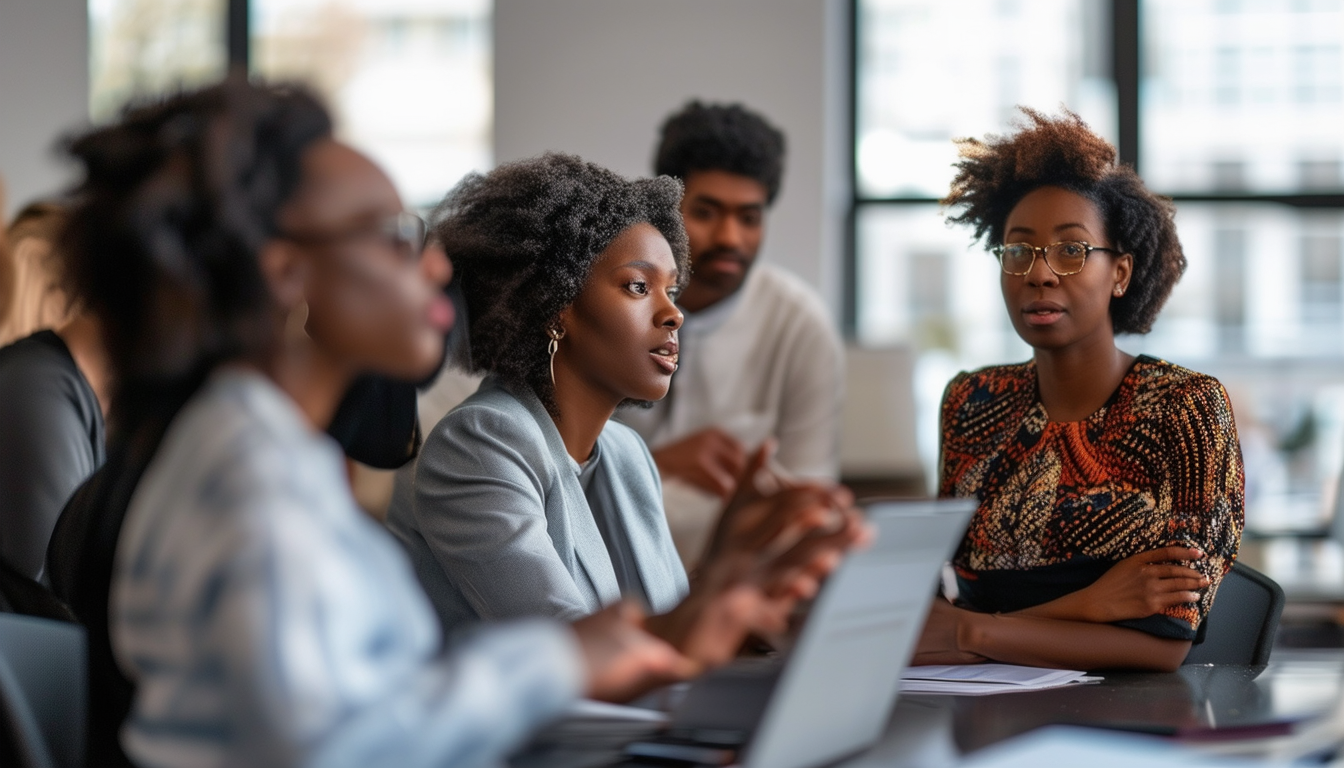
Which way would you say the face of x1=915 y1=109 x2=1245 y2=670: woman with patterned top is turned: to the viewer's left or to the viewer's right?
to the viewer's left

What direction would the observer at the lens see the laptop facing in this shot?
facing away from the viewer and to the left of the viewer

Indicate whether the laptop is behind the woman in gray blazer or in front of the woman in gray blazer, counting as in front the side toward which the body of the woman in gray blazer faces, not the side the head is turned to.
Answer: in front

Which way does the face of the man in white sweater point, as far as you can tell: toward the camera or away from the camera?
toward the camera

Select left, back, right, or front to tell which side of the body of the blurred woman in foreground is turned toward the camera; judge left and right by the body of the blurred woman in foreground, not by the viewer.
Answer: right

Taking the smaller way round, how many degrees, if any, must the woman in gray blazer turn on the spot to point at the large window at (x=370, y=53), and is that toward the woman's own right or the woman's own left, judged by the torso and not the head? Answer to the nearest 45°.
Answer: approximately 135° to the woman's own left

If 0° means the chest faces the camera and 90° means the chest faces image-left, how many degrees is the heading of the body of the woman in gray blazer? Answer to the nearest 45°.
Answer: approximately 315°

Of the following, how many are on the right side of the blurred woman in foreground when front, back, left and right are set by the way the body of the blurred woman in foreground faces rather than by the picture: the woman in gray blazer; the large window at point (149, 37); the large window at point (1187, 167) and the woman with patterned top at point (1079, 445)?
0

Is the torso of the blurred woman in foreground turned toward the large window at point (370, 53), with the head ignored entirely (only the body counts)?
no

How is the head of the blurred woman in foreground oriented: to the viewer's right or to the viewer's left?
to the viewer's right
